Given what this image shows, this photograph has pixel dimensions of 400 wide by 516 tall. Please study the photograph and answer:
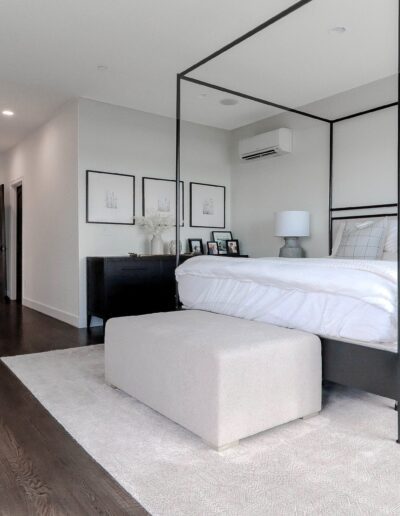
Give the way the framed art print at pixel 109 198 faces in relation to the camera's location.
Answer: facing the viewer and to the right of the viewer

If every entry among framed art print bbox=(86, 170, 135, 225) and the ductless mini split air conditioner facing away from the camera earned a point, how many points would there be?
0

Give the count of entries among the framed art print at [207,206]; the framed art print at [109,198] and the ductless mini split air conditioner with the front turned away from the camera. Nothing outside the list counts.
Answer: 0

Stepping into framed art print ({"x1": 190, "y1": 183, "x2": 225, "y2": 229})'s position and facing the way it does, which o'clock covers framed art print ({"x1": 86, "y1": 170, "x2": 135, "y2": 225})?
framed art print ({"x1": 86, "y1": 170, "x2": 135, "y2": 225}) is roughly at 3 o'clock from framed art print ({"x1": 190, "y1": 183, "x2": 225, "y2": 229}).

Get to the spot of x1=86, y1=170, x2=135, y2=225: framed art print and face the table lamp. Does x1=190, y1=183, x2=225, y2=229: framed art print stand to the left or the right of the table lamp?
left

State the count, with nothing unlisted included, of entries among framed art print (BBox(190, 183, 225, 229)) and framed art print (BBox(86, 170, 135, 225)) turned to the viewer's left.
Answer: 0

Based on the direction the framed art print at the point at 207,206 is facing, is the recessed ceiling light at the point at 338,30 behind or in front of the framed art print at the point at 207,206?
in front

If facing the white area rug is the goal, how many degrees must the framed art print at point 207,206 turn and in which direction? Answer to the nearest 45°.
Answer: approximately 45° to its right

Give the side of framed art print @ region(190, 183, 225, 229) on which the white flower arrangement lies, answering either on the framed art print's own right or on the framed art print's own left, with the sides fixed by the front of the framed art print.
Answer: on the framed art print's own right

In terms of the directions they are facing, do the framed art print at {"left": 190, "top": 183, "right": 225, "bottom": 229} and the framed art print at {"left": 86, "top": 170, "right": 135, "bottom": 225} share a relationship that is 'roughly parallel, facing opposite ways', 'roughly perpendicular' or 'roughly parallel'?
roughly parallel

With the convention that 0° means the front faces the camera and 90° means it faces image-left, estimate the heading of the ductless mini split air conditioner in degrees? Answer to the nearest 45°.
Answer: approximately 45°

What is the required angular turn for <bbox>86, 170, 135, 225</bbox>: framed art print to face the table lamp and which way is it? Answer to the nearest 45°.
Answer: approximately 45° to its left
